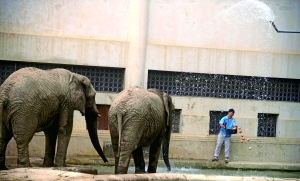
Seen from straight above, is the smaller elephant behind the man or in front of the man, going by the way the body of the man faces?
in front

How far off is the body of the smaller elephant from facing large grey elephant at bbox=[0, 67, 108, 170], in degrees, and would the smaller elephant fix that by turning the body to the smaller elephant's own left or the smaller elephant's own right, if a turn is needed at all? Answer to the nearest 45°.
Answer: approximately 135° to the smaller elephant's own left

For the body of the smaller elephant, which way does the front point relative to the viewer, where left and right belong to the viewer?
facing away from the viewer and to the right of the viewer

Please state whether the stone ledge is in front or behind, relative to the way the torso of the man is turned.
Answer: in front

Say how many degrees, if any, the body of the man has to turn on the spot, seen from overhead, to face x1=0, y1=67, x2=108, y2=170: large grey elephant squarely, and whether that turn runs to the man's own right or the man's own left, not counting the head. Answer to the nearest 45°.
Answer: approximately 45° to the man's own right

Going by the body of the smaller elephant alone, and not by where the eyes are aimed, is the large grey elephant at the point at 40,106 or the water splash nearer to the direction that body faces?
the water splash

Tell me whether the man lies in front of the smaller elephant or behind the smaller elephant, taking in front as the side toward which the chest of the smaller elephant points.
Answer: in front

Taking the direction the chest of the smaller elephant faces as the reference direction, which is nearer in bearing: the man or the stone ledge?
the man
